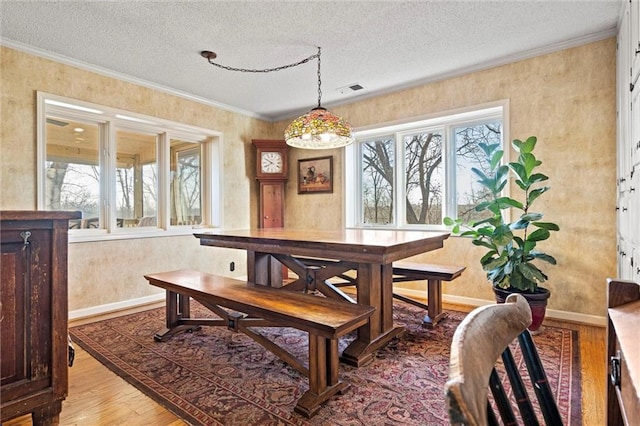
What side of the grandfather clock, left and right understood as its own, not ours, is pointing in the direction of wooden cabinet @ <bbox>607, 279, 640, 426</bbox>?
front

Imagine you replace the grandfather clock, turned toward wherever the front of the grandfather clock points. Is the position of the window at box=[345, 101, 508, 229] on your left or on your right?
on your left

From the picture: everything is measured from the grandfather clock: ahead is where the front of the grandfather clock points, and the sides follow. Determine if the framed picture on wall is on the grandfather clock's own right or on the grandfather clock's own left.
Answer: on the grandfather clock's own left

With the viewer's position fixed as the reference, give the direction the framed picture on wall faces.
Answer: facing the viewer and to the left of the viewer

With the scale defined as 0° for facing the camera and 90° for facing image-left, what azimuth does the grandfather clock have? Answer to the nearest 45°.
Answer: approximately 0°

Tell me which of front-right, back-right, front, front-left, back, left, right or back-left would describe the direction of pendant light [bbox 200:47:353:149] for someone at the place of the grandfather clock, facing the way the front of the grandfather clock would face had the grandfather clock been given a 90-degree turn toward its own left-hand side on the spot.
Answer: right

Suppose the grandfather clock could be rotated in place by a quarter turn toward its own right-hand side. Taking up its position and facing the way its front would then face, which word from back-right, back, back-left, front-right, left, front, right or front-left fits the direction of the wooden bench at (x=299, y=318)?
left

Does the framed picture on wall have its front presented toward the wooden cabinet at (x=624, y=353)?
no

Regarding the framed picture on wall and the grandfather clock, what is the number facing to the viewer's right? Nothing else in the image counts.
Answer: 0

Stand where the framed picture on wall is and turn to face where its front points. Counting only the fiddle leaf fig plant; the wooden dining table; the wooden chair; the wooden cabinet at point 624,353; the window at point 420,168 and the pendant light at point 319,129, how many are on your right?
0

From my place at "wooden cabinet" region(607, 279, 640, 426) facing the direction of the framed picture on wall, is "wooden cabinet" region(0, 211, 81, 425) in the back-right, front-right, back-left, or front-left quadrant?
front-left

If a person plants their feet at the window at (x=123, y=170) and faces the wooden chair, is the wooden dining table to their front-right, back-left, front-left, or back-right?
front-left

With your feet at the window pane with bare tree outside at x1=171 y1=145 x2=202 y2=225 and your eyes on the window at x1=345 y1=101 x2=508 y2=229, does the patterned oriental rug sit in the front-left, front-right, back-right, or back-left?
front-right

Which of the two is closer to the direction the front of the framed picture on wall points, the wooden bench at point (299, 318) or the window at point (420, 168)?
the wooden bench

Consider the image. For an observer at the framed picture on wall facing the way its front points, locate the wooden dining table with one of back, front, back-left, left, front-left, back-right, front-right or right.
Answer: front-left

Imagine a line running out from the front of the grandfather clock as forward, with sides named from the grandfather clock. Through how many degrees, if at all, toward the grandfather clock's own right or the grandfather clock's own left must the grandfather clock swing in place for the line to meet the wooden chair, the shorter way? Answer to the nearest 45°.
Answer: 0° — it already faces it

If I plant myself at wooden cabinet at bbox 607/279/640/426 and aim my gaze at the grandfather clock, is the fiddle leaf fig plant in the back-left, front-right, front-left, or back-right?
front-right
